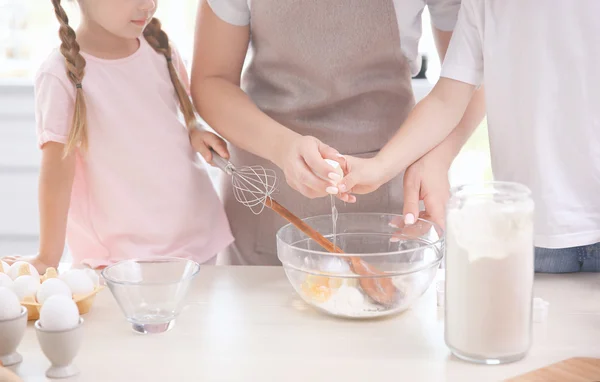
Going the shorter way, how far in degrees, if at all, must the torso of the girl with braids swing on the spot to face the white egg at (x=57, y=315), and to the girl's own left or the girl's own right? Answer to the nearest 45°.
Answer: approximately 45° to the girl's own right

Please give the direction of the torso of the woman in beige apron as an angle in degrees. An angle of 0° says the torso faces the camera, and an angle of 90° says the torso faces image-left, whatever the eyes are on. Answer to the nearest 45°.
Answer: approximately 0°

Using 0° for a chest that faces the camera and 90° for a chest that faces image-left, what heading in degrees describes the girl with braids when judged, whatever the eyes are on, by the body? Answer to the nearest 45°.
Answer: approximately 315°

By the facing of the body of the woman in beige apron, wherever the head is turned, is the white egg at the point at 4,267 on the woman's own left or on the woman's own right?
on the woman's own right

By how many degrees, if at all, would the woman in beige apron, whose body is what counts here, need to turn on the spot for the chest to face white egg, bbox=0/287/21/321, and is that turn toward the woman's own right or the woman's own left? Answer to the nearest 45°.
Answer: approximately 45° to the woman's own right

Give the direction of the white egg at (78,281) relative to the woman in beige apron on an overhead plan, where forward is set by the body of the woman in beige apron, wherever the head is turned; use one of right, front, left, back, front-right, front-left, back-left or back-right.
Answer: front-right

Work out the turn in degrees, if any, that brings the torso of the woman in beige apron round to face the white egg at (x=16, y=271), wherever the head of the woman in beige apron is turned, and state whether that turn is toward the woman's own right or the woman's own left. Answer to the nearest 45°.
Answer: approximately 45° to the woman's own right

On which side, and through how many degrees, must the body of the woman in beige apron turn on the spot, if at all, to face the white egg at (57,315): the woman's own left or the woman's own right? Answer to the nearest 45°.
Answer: approximately 45° to the woman's own right
